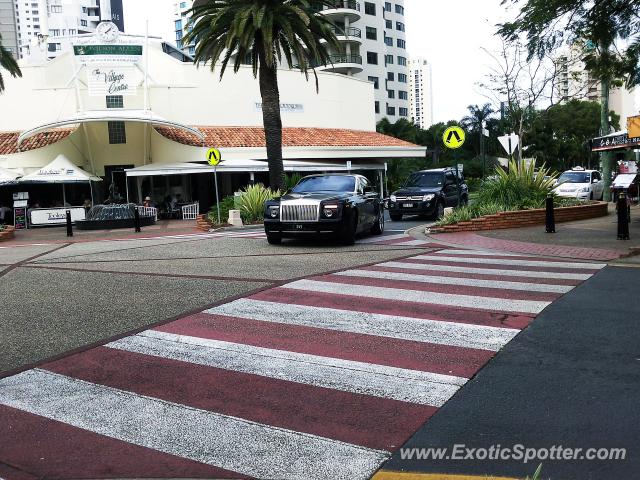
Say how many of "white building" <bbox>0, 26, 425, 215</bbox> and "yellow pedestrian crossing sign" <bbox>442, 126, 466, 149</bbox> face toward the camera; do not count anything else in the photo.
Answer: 2

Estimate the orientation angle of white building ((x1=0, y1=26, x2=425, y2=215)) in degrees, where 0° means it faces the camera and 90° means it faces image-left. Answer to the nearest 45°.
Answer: approximately 0°

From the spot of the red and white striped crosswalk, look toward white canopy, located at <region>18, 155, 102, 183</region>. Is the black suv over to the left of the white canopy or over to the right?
right

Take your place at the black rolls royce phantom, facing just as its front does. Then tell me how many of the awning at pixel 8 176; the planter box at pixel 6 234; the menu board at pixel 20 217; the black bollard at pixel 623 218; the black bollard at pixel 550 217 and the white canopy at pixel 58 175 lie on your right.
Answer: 4

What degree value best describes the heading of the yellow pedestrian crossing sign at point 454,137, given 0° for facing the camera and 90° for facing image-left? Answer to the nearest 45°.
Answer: approximately 0°

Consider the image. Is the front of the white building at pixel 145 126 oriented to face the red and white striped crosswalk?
yes

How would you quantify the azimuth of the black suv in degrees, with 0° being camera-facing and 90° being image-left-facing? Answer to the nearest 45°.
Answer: approximately 45°

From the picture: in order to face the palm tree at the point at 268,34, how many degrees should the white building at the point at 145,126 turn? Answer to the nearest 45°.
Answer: approximately 45° to its left

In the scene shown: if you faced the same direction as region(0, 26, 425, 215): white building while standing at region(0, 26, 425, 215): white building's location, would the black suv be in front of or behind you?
in front

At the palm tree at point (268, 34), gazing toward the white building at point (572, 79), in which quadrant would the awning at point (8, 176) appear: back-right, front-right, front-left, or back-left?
back-left
